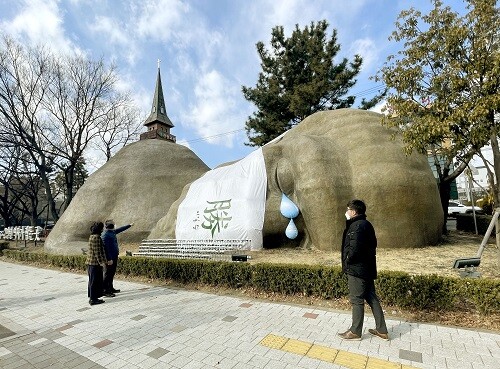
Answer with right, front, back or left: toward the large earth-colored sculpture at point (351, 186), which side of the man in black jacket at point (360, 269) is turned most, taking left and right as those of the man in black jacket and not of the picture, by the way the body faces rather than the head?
right

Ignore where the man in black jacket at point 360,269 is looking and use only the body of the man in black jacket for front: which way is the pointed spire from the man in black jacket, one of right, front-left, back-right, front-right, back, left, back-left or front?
front-right

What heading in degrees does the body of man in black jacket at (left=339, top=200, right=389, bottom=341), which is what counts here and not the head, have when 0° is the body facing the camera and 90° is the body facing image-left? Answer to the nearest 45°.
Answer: approximately 90°

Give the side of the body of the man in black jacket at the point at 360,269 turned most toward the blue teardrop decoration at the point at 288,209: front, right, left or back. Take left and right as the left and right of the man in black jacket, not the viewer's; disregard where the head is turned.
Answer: right

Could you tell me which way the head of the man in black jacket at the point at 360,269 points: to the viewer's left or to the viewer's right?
to the viewer's left

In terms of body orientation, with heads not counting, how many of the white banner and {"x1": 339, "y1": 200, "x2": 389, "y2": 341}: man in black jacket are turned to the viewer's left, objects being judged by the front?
1

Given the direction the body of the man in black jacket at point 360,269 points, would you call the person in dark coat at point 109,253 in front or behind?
in front

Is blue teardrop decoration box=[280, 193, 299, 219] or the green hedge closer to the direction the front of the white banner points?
the green hedge

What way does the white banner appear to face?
toward the camera
